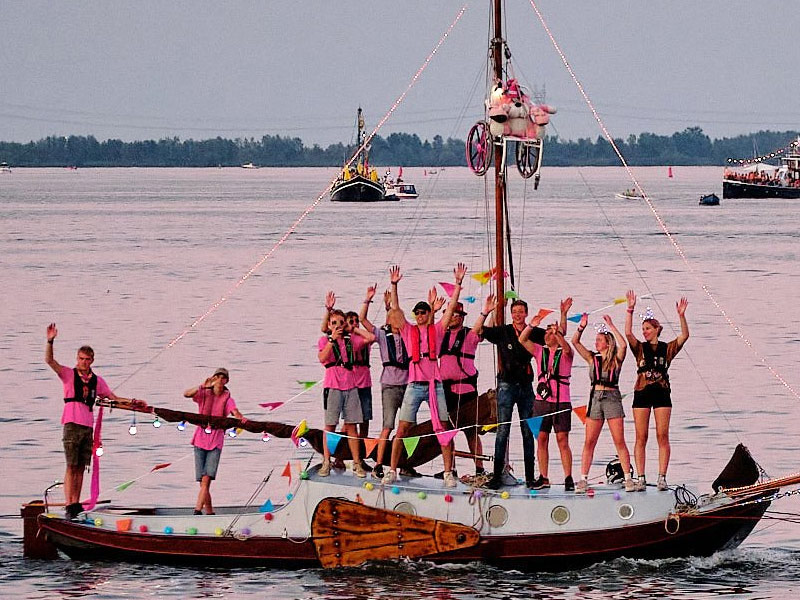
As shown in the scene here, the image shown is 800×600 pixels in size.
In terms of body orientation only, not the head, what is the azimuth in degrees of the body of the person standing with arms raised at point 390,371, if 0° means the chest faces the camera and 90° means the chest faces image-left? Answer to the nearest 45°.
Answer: approximately 315°

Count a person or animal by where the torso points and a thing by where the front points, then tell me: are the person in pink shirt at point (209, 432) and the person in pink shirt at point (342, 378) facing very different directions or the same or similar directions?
same or similar directions

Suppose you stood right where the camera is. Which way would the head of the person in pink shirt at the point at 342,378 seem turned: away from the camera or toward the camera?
toward the camera

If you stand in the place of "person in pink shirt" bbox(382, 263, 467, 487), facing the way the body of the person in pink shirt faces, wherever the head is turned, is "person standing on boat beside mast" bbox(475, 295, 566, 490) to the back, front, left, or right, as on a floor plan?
left

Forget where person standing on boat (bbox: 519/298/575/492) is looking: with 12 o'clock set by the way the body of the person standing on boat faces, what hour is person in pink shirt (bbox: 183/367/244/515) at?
The person in pink shirt is roughly at 3 o'clock from the person standing on boat.

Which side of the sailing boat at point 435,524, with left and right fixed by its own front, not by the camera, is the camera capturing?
right

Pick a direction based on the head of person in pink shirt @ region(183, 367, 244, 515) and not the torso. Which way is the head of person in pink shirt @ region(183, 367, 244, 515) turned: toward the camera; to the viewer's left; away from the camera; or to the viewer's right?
toward the camera

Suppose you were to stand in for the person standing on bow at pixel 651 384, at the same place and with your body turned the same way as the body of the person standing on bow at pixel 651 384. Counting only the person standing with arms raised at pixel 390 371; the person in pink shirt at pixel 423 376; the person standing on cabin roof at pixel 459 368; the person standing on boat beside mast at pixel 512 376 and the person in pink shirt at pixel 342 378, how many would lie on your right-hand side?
5

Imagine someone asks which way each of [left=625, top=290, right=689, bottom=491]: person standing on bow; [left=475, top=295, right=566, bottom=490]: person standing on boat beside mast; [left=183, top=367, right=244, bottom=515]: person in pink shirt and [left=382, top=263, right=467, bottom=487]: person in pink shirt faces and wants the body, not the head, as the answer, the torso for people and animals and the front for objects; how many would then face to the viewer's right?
0

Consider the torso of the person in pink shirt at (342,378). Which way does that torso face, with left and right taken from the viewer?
facing the viewer

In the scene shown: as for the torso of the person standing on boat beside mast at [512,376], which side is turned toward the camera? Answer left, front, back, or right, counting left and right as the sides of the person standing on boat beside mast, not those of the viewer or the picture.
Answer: front

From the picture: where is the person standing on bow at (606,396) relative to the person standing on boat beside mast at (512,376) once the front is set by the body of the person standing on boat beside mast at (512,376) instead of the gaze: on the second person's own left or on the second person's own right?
on the second person's own left
